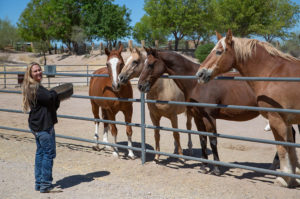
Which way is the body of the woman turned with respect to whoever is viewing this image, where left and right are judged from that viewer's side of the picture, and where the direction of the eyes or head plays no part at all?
facing to the right of the viewer

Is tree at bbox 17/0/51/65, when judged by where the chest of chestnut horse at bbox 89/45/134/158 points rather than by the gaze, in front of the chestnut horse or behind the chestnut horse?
behind

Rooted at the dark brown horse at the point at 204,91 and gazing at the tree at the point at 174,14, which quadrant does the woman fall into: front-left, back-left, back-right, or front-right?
back-left

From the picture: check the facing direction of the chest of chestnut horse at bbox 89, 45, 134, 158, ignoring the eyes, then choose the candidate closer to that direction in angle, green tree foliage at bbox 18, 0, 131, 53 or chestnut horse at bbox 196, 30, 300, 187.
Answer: the chestnut horse

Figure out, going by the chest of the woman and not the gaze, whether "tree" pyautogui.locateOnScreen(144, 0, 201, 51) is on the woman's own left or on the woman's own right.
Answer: on the woman's own left

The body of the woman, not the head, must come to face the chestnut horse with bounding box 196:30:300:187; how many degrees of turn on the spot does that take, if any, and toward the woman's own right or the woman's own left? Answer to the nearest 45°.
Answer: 0° — they already face it

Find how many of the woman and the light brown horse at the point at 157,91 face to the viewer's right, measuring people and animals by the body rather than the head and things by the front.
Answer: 1
